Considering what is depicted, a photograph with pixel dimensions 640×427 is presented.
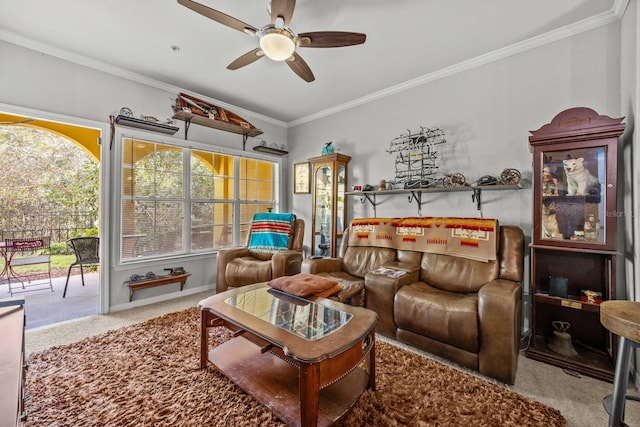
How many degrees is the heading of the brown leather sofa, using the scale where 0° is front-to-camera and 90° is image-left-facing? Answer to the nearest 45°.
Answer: approximately 45°

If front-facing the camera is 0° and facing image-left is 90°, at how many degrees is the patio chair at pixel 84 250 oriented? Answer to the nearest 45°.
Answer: approximately 45°

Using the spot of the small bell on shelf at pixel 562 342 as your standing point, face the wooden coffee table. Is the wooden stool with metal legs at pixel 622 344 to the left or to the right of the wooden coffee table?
left

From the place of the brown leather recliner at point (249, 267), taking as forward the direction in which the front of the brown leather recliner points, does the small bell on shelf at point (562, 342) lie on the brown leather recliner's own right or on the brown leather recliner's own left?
on the brown leather recliner's own left

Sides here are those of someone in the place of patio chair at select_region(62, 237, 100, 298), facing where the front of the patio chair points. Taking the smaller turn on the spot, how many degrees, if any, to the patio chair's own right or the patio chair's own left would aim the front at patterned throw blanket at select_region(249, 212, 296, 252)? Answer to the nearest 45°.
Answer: approximately 90° to the patio chair's own left
